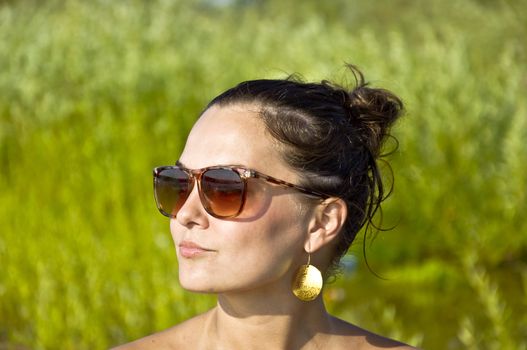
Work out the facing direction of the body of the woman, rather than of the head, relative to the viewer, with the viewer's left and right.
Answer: facing the viewer and to the left of the viewer

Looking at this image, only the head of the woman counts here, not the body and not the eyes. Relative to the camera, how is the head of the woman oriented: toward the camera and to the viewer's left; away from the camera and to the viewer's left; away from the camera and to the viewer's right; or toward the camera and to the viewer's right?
toward the camera and to the viewer's left
